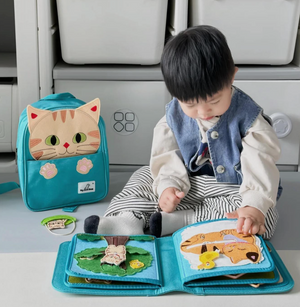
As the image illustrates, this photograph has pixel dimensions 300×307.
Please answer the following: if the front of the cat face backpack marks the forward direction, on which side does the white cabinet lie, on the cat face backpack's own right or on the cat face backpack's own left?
on the cat face backpack's own left

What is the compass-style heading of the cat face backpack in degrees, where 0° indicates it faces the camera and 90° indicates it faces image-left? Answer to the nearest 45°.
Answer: approximately 0°

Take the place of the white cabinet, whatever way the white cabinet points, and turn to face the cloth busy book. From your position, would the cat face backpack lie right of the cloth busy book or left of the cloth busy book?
right
